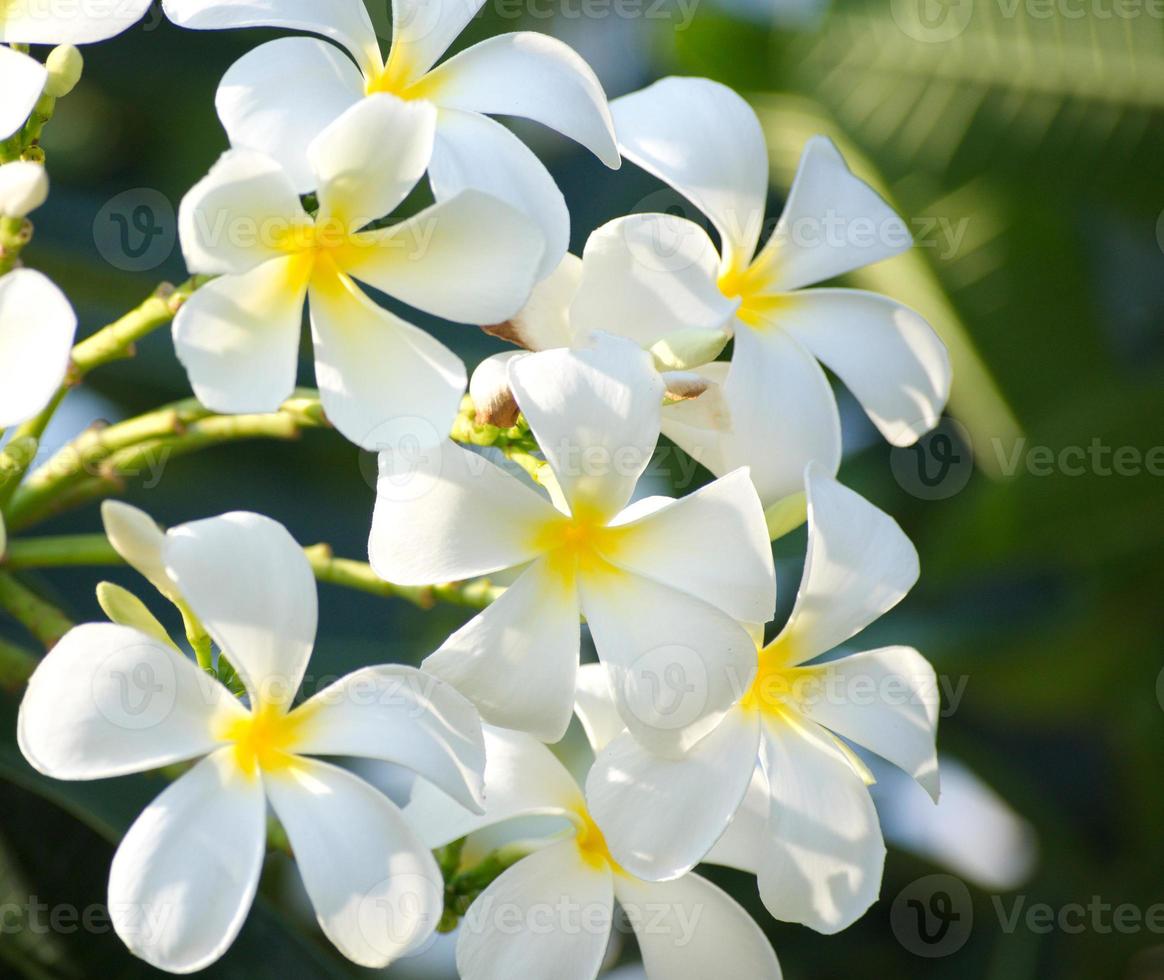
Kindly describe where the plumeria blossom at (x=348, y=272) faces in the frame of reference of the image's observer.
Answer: facing the viewer
